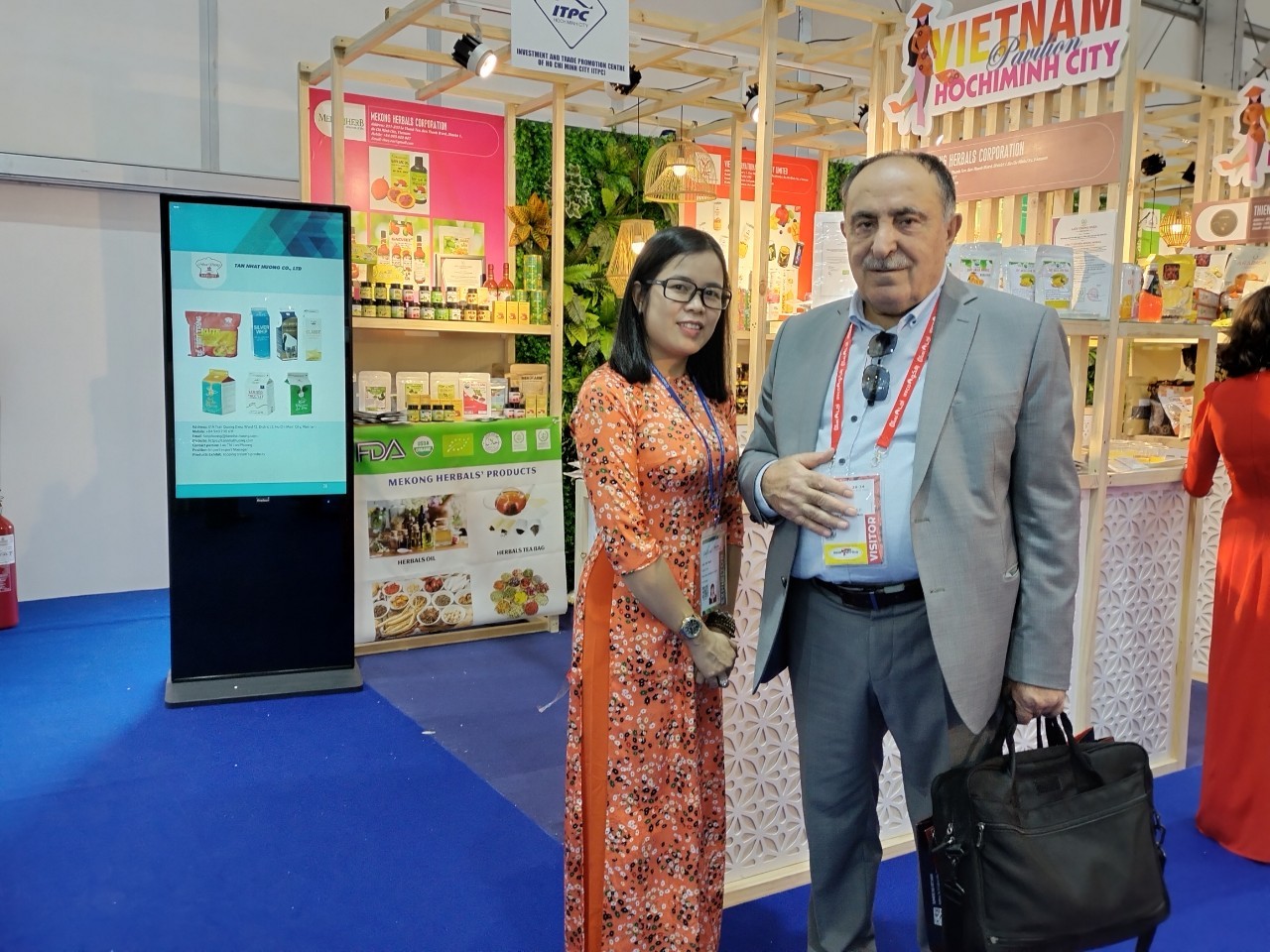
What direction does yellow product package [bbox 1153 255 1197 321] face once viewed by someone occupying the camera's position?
facing the viewer

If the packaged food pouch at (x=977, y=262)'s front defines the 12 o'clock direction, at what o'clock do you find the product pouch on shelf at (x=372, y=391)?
The product pouch on shelf is roughly at 4 o'clock from the packaged food pouch.

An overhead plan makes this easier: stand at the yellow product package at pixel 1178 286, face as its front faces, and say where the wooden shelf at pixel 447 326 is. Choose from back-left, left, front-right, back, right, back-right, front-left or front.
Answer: right

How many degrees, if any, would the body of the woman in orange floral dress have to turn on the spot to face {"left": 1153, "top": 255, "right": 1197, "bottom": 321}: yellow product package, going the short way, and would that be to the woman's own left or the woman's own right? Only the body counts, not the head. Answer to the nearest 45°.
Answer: approximately 90° to the woman's own left

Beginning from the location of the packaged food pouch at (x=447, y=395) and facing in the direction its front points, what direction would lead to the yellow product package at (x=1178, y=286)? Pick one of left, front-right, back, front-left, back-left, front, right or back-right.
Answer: front-left

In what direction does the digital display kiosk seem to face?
toward the camera

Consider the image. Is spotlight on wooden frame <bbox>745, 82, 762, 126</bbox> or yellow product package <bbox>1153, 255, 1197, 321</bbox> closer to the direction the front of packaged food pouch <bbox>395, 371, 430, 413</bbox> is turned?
the yellow product package

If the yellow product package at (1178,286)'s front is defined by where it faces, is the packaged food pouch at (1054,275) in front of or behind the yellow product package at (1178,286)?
in front

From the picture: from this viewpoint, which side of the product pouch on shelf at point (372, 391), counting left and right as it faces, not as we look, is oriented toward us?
front

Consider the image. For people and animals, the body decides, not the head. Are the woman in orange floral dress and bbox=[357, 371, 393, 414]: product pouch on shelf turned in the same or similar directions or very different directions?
same or similar directions

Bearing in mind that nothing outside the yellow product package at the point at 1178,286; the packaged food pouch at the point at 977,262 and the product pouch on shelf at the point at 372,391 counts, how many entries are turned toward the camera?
3

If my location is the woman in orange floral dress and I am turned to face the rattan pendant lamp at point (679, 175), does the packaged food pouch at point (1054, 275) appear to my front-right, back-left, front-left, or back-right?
front-right

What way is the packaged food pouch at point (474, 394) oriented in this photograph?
toward the camera
